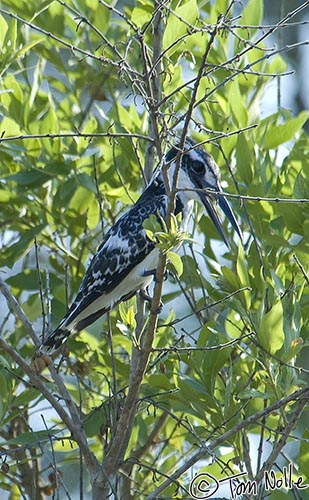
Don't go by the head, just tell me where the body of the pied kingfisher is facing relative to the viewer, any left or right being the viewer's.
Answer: facing to the right of the viewer
